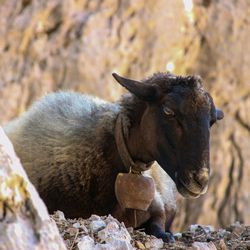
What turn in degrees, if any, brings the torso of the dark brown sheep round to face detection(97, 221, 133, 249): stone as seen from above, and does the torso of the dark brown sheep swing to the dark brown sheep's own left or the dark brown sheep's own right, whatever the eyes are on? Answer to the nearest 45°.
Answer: approximately 45° to the dark brown sheep's own right

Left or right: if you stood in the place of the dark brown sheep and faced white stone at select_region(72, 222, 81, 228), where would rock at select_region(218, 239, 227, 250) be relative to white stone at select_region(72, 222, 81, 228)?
left

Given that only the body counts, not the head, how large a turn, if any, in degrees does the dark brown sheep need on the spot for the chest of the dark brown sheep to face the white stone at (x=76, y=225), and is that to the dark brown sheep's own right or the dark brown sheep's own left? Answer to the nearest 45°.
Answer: approximately 45° to the dark brown sheep's own right

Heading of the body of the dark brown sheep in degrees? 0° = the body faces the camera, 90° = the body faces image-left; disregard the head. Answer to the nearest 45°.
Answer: approximately 315°

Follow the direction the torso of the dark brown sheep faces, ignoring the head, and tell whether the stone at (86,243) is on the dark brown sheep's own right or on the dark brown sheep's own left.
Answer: on the dark brown sheep's own right

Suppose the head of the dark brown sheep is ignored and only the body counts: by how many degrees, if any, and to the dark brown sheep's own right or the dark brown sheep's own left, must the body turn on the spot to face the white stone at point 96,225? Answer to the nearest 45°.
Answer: approximately 45° to the dark brown sheep's own right

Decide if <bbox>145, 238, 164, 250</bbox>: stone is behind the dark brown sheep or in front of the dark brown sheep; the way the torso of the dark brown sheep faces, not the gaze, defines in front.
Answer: in front
